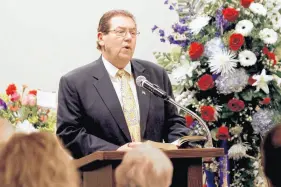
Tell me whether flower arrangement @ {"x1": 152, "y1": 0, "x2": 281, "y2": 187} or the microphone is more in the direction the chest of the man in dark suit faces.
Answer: the microphone

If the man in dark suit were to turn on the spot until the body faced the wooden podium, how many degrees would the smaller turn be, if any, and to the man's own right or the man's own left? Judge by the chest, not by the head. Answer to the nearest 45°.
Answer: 0° — they already face it

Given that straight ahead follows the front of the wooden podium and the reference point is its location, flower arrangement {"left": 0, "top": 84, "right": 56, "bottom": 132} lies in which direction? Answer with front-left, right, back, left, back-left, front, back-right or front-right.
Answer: back-right

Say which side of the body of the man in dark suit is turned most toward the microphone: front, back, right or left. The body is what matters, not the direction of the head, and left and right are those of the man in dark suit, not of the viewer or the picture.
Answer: front

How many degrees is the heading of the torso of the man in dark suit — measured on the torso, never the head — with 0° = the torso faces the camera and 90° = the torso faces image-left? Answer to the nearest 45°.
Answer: approximately 315°

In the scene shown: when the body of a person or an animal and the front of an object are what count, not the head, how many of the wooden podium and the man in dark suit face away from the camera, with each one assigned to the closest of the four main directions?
0

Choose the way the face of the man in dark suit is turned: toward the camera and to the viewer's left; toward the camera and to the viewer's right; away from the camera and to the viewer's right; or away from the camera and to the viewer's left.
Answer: toward the camera and to the viewer's right
